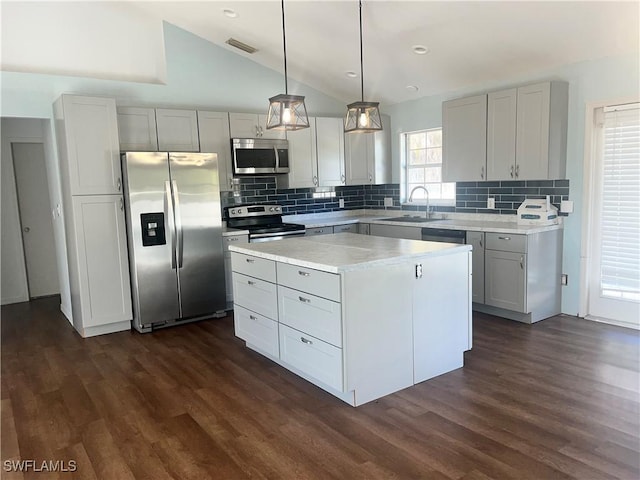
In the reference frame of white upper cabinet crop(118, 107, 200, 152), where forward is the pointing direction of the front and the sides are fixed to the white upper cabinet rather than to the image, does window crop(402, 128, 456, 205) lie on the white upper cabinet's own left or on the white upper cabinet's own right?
on the white upper cabinet's own left

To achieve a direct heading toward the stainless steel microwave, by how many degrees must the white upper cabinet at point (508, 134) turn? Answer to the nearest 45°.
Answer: approximately 45° to its right

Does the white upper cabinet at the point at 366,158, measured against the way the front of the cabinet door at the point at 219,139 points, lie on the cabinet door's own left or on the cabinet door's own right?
on the cabinet door's own left

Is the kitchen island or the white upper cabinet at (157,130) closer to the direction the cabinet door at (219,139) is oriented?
the kitchen island
